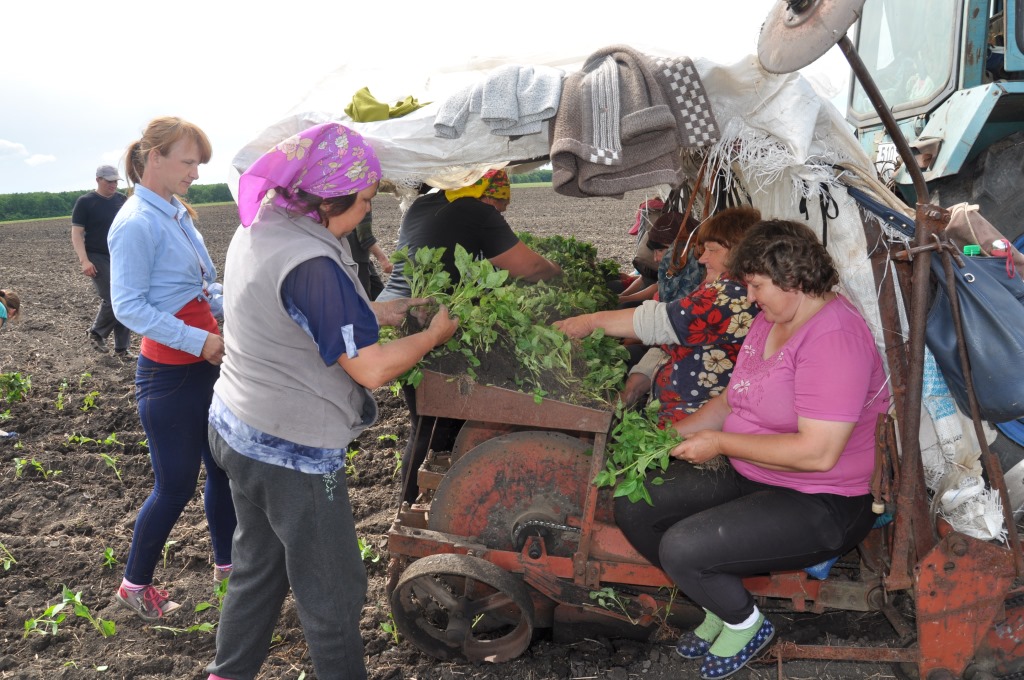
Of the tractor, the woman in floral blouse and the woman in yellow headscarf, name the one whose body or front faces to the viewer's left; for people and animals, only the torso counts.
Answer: the woman in floral blouse

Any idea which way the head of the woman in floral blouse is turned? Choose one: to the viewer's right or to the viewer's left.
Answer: to the viewer's left

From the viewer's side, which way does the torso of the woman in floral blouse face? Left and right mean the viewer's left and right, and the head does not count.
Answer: facing to the left of the viewer

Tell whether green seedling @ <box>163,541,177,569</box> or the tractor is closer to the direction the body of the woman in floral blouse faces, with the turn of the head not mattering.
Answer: the green seedling

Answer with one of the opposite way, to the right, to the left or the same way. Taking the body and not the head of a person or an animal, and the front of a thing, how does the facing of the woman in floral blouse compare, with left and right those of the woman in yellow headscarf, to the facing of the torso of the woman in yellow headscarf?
the opposite way

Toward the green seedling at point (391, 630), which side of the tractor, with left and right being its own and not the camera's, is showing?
back

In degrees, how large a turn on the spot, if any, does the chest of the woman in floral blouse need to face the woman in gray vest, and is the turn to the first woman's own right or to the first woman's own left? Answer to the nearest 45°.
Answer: approximately 45° to the first woman's own left

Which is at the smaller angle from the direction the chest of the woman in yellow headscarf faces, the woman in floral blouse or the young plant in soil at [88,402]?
the woman in floral blouse

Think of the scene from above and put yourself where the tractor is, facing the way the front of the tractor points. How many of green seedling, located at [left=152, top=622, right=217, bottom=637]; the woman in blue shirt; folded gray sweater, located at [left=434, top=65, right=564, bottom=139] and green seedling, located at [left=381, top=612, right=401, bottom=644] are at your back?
4

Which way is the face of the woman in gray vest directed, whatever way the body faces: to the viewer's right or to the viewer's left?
to the viewer's right

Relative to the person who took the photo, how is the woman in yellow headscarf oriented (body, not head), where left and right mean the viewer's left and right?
facing to the right of the viewer

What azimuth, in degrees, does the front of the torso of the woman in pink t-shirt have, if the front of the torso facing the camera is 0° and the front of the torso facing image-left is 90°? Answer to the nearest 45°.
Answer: approximately 45°

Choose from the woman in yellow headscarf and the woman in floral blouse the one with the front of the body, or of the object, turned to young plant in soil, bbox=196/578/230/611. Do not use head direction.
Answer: the woman in floral blouse
